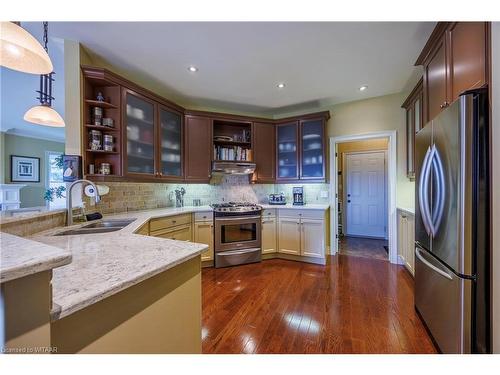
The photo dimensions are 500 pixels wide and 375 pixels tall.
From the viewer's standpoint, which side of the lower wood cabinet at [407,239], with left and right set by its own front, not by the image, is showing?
left

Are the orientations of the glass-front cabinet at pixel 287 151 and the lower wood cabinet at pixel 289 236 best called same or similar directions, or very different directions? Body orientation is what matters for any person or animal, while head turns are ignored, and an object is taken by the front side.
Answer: same or similar directions

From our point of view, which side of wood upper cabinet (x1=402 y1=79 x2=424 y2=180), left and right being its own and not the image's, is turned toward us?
left

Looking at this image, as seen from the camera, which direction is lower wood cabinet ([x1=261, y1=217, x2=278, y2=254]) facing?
toward the camera

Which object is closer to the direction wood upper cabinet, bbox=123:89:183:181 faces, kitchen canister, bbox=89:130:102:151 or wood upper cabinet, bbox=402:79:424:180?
the wood upper cabinet

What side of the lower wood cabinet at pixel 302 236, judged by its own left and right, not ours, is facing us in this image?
front

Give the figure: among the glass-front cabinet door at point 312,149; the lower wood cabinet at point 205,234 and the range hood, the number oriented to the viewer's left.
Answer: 0

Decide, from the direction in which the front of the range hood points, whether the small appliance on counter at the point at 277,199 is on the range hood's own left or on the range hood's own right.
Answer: on the range hood's own left

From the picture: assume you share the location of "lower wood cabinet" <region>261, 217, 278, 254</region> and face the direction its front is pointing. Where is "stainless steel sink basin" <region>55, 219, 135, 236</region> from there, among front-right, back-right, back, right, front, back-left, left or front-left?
front-right

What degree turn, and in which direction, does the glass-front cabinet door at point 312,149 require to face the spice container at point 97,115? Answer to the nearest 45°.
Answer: approximately 45° to its right

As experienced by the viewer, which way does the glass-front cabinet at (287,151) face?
facing the viewer

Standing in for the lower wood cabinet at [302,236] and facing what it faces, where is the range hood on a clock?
The range hood is roughly at 3 o'clock from the lower wood cabinet.
